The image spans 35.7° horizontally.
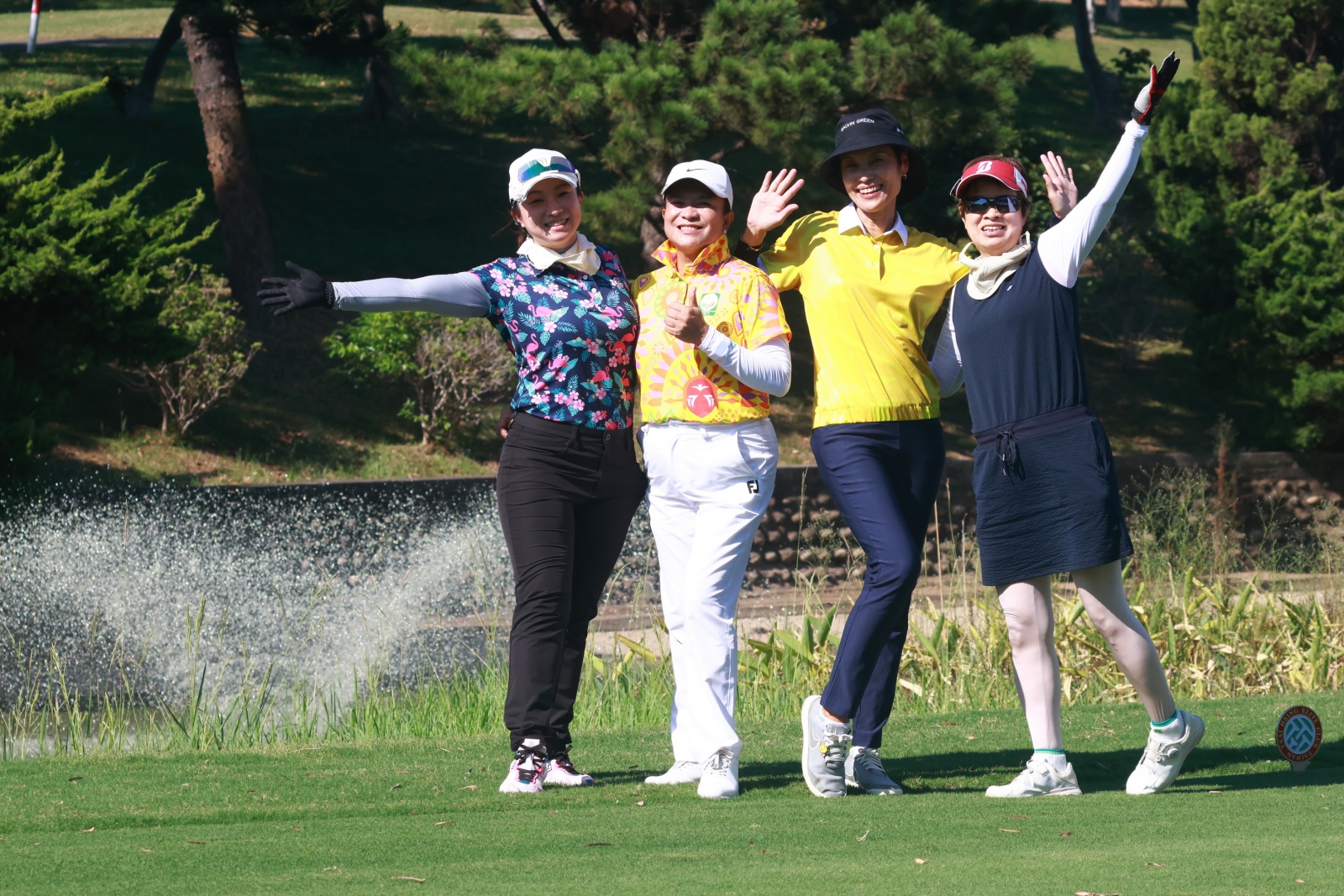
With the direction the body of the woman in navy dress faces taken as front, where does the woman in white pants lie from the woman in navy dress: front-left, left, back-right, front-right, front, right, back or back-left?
front-right

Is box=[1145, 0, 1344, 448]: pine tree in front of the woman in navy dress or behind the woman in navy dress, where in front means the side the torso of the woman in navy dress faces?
behind

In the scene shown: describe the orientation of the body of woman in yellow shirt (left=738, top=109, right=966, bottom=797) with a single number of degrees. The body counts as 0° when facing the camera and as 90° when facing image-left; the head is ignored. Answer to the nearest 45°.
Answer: approximately 0°

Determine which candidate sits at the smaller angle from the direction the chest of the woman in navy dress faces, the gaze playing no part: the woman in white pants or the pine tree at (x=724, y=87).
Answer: the woman in white pants

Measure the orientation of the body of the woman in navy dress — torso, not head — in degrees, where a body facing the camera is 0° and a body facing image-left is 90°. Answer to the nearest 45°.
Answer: approximately 45°

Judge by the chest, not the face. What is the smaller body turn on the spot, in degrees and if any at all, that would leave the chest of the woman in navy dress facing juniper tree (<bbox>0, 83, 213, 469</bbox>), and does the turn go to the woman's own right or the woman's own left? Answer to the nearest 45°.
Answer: approximately 90° to the woman's own right

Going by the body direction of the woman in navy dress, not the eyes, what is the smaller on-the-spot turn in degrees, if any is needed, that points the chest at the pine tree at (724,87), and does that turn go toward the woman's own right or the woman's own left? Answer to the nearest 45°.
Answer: approximately 135° to the woman's own right

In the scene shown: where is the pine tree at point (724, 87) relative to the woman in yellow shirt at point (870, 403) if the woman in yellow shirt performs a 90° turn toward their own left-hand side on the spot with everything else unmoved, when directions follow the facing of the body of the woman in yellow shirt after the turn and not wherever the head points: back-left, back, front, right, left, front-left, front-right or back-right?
left
